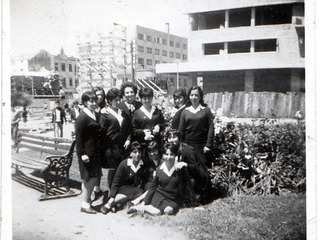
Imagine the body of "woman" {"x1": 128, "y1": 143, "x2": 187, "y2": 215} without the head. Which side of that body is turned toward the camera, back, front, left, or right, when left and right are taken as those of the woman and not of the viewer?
front

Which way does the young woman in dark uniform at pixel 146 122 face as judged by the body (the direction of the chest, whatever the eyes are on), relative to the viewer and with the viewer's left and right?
facing the viewer

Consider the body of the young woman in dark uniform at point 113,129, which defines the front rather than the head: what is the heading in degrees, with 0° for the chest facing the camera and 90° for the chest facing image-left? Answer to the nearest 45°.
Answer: approximately 315°

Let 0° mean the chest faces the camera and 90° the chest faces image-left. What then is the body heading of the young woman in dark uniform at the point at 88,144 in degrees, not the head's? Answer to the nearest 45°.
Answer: approximately 315°

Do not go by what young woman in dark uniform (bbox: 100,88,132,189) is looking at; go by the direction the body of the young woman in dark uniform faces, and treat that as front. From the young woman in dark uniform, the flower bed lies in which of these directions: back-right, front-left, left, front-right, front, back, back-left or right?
front-left

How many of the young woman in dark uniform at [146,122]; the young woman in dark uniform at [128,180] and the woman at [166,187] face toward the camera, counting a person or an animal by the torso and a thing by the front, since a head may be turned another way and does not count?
3

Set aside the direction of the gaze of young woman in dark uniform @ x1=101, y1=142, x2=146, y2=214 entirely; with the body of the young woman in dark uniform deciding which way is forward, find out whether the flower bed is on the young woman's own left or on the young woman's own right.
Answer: on the young woman's own left

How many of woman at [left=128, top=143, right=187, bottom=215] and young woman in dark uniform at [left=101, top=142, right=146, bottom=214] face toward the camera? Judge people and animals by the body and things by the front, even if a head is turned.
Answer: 2

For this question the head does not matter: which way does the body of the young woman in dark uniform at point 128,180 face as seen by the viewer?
toward the camera
